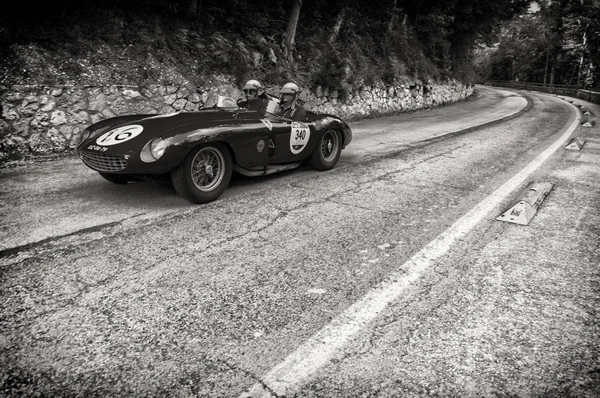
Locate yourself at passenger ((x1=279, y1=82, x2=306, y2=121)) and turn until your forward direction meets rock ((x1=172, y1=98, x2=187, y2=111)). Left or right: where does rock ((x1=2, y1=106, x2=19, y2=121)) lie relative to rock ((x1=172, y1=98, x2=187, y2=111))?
left

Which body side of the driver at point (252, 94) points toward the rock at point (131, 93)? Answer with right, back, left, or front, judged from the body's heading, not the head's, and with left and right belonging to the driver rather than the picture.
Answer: right

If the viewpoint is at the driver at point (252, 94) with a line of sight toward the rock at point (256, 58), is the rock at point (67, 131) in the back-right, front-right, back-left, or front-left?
front-left

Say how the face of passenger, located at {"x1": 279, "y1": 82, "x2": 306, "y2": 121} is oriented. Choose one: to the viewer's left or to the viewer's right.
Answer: to the viewer's left

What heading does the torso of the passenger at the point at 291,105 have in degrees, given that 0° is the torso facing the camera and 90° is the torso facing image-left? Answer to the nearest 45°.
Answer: approximately 45°

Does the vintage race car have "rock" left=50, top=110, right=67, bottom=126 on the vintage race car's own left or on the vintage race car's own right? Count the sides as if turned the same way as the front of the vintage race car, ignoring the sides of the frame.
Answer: on the vintage race car's own right

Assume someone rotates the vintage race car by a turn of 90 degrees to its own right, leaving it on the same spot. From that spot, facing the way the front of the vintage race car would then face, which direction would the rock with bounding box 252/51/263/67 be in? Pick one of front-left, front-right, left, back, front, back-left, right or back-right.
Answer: front-right

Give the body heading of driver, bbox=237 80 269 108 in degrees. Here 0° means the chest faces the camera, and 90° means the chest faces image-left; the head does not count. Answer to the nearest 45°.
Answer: approximately 45°

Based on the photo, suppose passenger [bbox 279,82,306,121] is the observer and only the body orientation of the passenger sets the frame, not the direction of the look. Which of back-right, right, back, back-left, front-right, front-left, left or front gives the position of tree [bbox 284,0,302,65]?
back-right

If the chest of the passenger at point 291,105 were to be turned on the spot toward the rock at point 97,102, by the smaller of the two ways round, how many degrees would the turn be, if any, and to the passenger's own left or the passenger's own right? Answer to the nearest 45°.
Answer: approximately 90° to the passenger's own right

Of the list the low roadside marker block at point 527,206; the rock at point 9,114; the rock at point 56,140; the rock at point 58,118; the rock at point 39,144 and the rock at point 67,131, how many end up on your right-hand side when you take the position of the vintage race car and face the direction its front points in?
5

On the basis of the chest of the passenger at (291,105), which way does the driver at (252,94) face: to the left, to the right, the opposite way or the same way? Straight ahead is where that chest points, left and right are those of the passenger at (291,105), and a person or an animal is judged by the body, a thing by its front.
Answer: the same way

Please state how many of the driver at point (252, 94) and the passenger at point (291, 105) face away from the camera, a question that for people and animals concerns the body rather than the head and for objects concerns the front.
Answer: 0

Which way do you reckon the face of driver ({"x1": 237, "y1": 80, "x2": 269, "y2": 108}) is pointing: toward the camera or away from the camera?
toward the camera

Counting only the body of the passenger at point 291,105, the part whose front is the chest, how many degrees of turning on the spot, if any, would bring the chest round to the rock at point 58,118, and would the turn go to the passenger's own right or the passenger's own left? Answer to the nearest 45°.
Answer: approximately 45° to the passenger's own right

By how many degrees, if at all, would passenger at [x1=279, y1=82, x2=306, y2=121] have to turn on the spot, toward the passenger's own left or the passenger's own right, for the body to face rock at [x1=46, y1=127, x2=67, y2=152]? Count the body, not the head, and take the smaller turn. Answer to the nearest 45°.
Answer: approximately 45° to the passenger's own right

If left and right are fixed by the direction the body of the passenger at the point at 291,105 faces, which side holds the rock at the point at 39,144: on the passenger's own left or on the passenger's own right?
on the passenger's own right

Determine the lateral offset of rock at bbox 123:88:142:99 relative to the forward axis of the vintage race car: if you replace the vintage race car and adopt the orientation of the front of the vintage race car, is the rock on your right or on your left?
on your right
